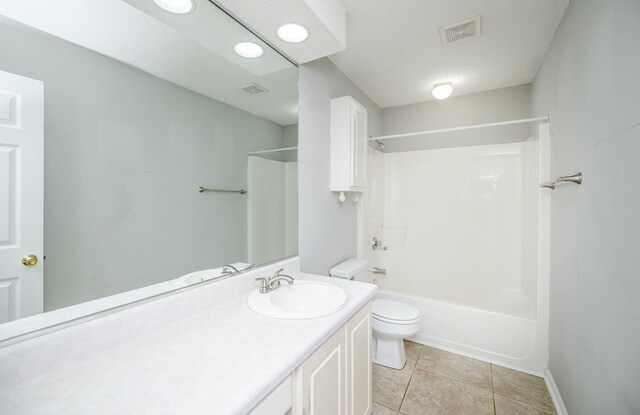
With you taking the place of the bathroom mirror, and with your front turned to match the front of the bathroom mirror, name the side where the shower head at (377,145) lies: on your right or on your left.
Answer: on your left

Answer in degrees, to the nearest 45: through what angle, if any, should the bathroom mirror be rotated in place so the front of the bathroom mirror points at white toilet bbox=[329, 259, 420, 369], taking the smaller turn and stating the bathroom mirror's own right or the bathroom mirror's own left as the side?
approximately 45° to the bathroom mirror's own left

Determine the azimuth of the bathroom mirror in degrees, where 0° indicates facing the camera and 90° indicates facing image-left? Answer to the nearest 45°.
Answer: approximately 315°

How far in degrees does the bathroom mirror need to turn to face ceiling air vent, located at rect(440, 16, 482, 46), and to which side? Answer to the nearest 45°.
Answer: approximately 45° to its left

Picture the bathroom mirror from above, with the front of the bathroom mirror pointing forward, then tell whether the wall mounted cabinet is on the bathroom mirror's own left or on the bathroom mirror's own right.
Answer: on the bathroom mirror's own left

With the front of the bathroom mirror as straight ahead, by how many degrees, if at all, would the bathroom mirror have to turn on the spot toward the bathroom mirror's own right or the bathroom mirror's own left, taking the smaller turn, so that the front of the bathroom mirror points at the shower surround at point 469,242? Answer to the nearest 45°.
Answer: approximately 45° to the bathroom mirror's own left

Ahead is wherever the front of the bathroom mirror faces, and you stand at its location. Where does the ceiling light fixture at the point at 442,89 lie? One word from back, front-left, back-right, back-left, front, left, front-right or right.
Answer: front-left

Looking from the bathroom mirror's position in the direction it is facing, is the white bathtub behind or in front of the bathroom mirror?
in front
